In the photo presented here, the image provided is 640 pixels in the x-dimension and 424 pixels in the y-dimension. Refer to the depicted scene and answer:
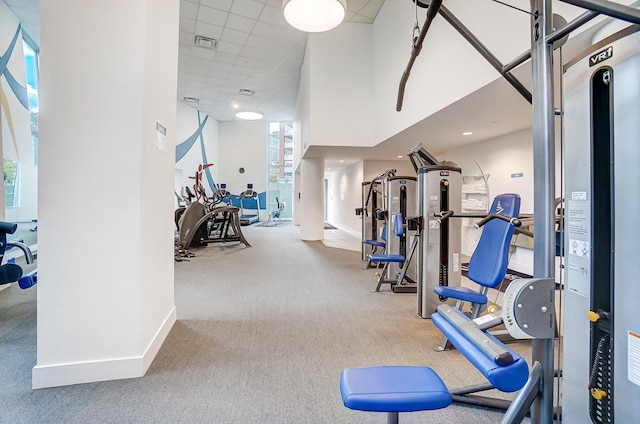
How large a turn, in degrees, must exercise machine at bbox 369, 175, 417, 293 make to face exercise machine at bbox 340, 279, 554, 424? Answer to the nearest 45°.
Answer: approximately 90° to its left

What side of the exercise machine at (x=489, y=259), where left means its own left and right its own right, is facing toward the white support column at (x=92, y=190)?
front

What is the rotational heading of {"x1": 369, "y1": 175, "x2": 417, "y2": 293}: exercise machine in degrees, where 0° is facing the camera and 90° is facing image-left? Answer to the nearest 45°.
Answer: approximately 90°

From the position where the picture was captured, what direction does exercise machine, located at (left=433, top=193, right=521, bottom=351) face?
facing the viewer and to the left of the viewer

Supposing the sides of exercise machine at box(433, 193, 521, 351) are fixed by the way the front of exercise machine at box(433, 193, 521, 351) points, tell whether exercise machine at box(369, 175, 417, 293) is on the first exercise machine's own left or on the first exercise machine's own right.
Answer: on the first exercise machine's own right

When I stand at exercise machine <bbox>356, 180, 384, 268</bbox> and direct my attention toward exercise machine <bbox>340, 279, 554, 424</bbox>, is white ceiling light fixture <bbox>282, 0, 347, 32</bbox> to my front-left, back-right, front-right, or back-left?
front-right

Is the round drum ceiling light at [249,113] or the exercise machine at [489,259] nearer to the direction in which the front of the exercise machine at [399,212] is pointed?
the round drum ceiling light
